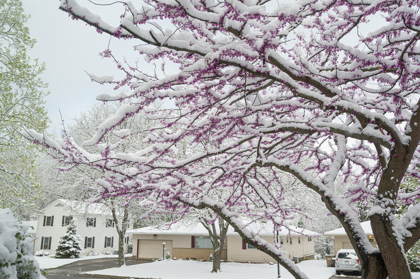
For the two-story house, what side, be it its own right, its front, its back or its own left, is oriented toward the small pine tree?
front

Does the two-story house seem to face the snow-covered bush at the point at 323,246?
no

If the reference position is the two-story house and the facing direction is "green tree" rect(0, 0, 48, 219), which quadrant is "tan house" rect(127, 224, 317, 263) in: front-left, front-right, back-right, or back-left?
front-left

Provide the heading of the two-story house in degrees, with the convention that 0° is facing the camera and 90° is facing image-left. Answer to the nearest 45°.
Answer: approximately 0°

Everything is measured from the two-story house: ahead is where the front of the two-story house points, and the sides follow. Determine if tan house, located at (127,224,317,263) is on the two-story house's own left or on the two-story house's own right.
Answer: on the two-story house's own left

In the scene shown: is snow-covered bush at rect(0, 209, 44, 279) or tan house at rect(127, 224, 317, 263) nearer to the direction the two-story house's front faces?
the snow-covered bush

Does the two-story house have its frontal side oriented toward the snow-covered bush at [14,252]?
yes

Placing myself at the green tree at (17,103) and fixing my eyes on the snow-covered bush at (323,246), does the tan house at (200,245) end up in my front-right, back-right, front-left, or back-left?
front-left

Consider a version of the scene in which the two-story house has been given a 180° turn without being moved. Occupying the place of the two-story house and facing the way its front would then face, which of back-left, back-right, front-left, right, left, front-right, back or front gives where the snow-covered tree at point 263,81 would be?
back
